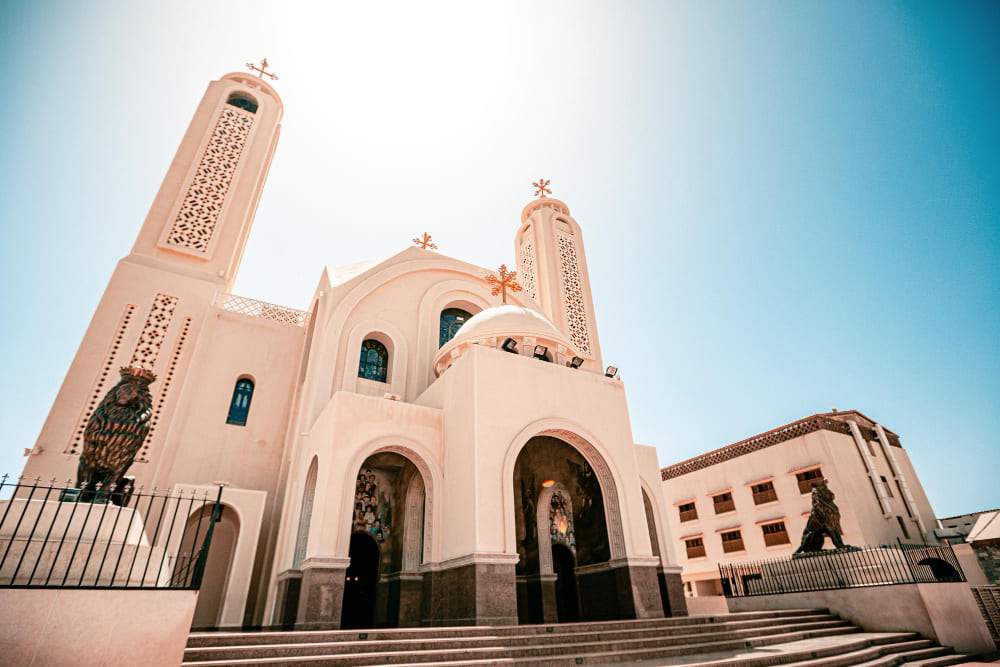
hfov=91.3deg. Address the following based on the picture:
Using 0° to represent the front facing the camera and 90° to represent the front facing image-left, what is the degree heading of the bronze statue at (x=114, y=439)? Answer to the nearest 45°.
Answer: approximately 0°

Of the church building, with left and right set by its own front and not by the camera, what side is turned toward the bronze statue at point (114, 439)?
right

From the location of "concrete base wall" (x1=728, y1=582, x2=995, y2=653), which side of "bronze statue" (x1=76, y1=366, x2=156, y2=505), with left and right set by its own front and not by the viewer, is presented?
left

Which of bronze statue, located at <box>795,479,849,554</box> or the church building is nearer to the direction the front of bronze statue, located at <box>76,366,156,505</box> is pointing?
the bronze statue

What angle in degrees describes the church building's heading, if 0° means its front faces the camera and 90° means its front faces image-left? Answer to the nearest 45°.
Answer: approximately 315°

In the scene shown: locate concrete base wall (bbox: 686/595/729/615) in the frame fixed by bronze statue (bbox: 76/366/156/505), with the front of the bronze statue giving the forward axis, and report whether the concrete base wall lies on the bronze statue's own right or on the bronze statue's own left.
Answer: on the bronze statue's own left
